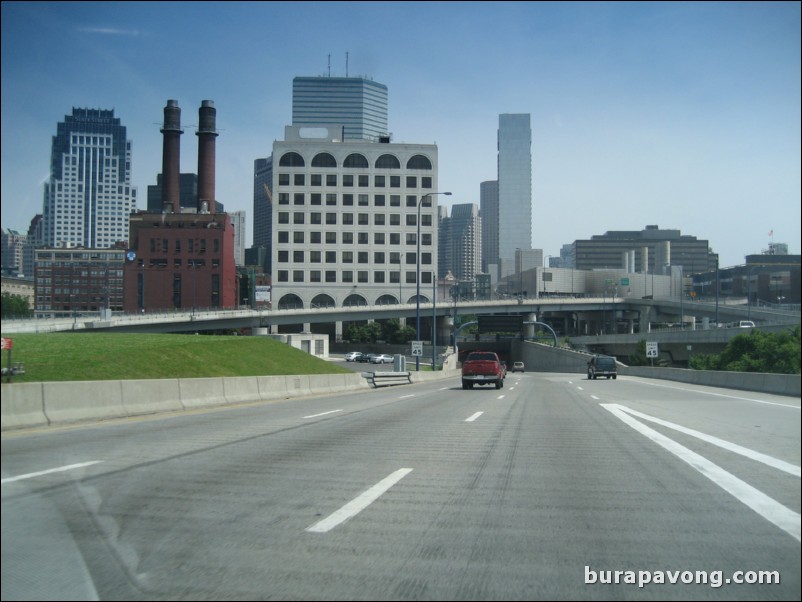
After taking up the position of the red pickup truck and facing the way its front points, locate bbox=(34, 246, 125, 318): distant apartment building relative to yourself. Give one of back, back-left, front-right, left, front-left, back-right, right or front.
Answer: left

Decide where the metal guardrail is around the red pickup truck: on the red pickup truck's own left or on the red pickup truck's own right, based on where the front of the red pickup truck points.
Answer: on the red pickup truck's own left

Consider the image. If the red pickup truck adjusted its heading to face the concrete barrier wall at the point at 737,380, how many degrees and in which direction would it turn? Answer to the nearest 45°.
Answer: approximately 90° to its right

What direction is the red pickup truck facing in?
away from the camera
